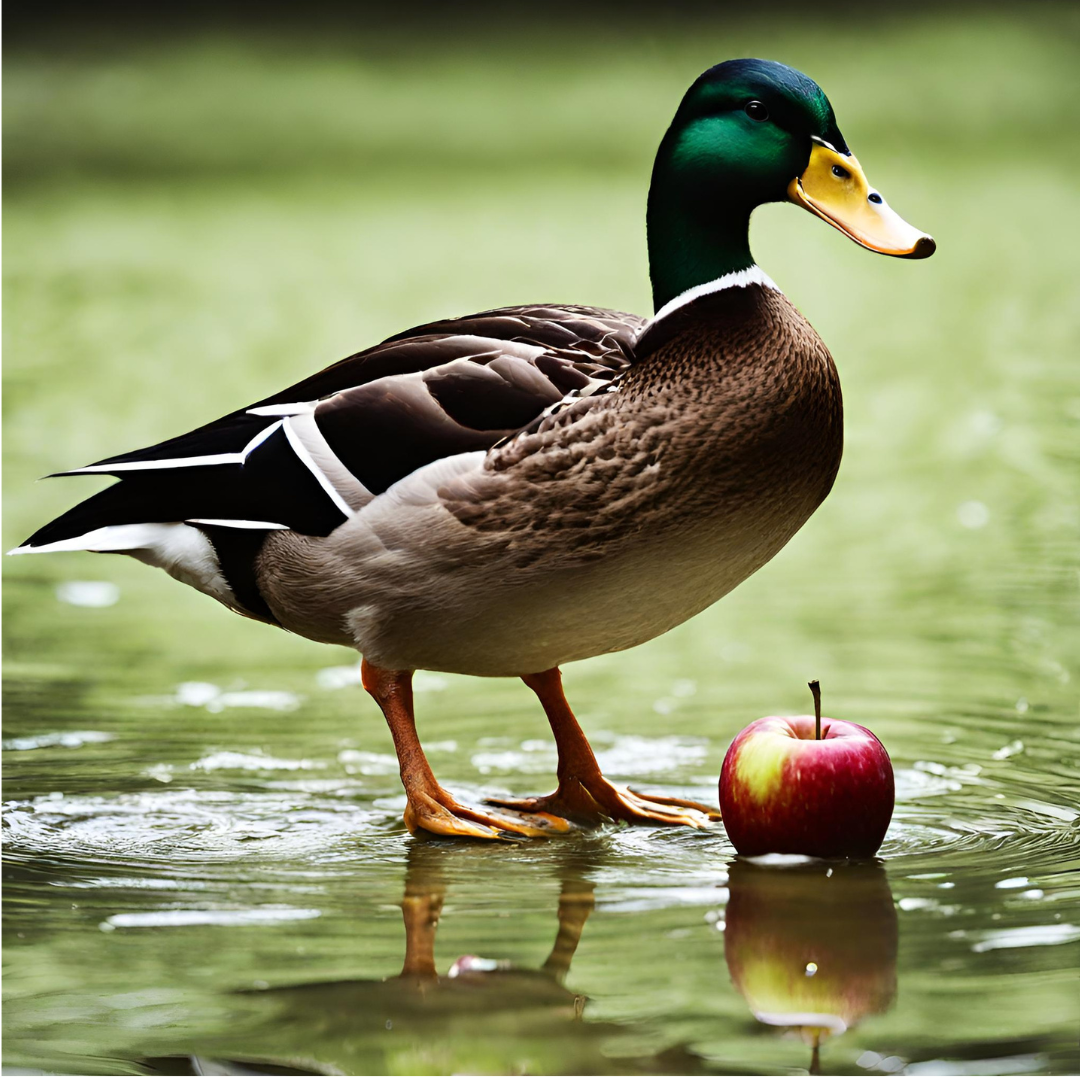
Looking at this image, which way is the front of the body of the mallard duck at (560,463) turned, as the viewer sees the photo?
to the viewer's right
